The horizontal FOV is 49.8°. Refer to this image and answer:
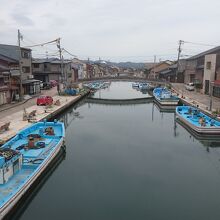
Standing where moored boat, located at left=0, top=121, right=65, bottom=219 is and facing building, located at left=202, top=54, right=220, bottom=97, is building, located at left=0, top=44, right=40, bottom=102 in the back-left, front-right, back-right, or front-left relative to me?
front-left

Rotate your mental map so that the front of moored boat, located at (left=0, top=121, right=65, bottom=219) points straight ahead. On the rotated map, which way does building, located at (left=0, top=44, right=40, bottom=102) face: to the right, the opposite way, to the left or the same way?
to the right

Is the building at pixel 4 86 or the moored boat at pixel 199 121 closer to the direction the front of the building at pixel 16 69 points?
the moored boat

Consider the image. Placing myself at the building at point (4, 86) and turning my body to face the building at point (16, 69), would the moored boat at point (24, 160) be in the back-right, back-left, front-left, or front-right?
back-right

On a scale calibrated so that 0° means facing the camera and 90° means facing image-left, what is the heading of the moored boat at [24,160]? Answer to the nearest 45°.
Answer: approximately 225°

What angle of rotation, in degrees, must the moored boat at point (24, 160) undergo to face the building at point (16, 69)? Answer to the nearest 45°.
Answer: approximately 45° to its left

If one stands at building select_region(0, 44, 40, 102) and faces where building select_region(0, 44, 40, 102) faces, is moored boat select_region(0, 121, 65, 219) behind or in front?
in front

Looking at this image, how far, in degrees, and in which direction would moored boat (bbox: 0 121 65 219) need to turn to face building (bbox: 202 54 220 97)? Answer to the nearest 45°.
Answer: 0° — it already faces it

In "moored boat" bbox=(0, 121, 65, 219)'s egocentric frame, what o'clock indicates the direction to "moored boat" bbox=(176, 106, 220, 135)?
"moored boat" bbox=(176, 106, 220, 135) is roughly at 1 o'clock from "moored boat" bbox=(0, 121, 65, 219).

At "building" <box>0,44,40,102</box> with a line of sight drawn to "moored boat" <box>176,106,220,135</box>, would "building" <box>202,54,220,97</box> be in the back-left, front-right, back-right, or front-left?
front-left

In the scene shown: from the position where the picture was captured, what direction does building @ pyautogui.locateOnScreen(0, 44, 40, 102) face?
facing the viewer and to the right of the viewer

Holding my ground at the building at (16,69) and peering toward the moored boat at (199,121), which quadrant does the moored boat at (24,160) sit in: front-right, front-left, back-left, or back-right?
front-right

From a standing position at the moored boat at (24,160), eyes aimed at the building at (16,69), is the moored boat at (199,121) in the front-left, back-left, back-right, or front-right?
front-right

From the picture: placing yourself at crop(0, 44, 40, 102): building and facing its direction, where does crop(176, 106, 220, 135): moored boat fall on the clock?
The moored boat is roughly at 12 o'clock from the building.

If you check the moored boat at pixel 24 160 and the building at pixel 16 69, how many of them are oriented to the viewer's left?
0
